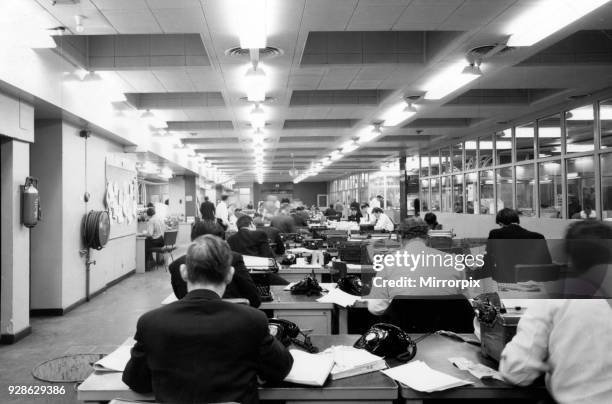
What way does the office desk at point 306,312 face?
toward the camera

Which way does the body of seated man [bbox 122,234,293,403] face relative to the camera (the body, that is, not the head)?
away from the camera

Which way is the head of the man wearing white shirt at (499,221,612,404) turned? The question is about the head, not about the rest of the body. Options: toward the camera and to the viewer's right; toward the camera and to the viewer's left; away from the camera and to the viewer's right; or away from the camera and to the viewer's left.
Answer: away from the camera and to the viewer's left

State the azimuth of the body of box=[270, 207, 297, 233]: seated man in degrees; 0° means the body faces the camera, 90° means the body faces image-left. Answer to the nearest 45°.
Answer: approximately 180°

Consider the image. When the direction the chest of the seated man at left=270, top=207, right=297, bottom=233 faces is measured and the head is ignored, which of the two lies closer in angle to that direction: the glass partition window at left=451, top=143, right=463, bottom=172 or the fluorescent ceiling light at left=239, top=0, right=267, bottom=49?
the glass partition window

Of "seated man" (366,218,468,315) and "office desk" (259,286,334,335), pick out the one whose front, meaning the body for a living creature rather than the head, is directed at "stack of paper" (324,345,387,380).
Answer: the office desk

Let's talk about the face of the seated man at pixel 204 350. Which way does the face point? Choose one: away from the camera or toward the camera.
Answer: away from the camera

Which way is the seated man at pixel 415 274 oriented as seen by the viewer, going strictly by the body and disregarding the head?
away from the camera

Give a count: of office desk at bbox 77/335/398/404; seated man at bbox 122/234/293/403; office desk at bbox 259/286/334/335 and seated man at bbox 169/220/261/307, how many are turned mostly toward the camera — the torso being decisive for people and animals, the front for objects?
2

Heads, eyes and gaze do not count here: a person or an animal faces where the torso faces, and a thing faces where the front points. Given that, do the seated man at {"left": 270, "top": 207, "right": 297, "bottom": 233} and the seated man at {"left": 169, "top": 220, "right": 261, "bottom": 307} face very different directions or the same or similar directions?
same or similar directions

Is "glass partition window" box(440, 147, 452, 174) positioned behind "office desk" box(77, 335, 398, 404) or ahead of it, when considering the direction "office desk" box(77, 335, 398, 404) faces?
behind

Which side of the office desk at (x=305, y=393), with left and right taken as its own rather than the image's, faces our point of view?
front

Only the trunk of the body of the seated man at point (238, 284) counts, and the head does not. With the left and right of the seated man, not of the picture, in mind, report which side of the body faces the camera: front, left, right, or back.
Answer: back

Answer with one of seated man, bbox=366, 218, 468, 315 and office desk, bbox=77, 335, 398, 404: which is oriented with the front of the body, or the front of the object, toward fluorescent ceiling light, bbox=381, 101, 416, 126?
the seated man

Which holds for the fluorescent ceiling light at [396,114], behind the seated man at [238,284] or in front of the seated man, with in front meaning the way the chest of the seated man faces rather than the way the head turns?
in front

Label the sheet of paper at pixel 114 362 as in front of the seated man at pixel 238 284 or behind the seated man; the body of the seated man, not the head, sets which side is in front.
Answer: behind
